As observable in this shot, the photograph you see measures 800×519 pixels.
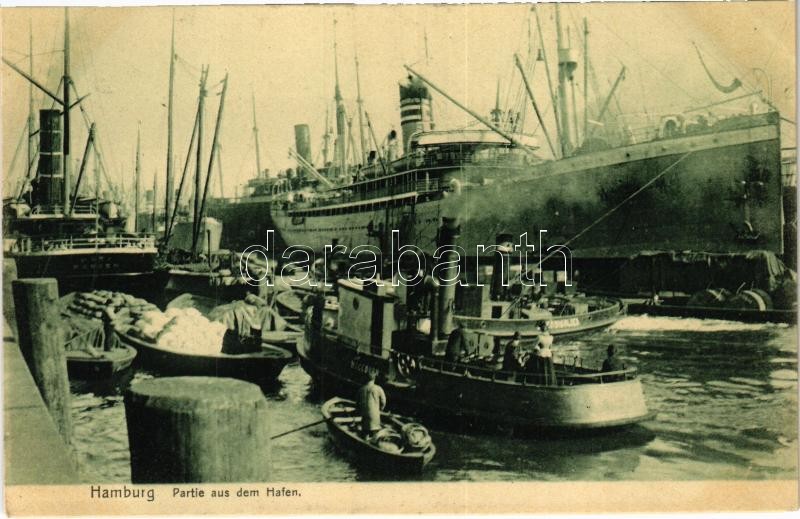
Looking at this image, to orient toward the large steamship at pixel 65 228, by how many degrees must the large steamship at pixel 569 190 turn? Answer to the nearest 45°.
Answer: approximately 135° to its right

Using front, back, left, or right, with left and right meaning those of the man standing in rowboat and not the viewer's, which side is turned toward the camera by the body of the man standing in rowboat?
back

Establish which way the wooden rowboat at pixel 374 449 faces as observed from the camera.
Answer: facing away from the viewer and to the left of the viewer

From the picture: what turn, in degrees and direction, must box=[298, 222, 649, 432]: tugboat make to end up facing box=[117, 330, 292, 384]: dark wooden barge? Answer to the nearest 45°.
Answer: approximately 45° to its left

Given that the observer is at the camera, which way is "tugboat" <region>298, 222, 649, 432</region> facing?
facing away from the viewer and to the left of the viewer

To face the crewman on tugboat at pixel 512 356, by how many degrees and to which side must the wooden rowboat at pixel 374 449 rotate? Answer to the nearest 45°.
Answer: approximately 135° to its right

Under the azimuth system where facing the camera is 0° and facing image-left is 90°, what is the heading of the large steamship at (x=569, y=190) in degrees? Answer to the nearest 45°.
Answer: approximately 315°

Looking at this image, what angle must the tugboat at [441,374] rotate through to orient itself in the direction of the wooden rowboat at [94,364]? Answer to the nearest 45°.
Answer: approximately 45° to its left
